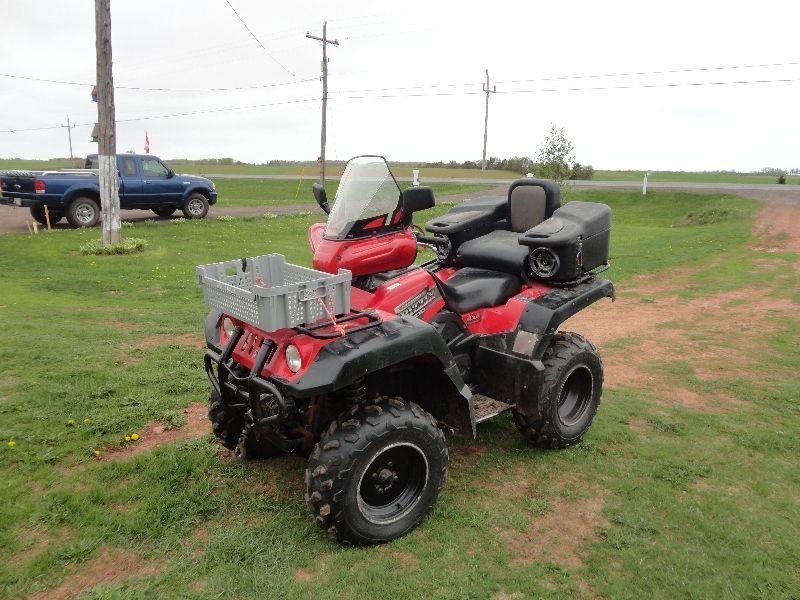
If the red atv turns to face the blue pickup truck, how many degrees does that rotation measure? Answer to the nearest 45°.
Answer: approximately 90° to its right

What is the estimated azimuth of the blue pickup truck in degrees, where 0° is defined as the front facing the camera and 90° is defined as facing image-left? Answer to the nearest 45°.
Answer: approximately 225°

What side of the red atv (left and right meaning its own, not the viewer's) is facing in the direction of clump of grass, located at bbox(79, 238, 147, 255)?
right

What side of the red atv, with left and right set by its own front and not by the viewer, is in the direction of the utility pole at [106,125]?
right

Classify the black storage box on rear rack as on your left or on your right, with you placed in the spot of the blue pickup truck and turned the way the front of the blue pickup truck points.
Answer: on your right

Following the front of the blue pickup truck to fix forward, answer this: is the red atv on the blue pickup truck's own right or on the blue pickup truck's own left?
on the blue pickup truck's own right

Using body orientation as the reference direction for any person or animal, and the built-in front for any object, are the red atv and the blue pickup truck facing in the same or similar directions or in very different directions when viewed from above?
very different directions

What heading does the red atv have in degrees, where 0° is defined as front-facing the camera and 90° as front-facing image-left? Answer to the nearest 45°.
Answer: approximately 45°
